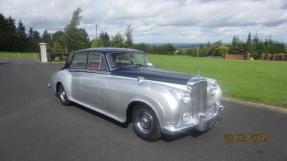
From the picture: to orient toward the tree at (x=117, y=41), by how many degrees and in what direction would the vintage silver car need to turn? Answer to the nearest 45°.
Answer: approximately 135° to its left

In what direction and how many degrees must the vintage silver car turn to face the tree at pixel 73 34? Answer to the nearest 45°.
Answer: approximately 135° to its left

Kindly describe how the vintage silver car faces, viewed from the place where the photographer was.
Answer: facing the viewer and to the right of the viewer
